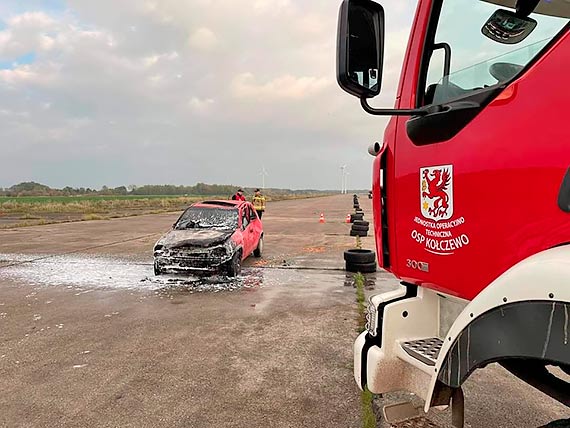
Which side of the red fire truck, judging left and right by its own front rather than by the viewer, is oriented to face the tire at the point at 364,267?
front

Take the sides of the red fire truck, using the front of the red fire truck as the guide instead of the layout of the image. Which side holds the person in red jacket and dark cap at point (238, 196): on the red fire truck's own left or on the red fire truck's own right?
on the red fire truck's own right
